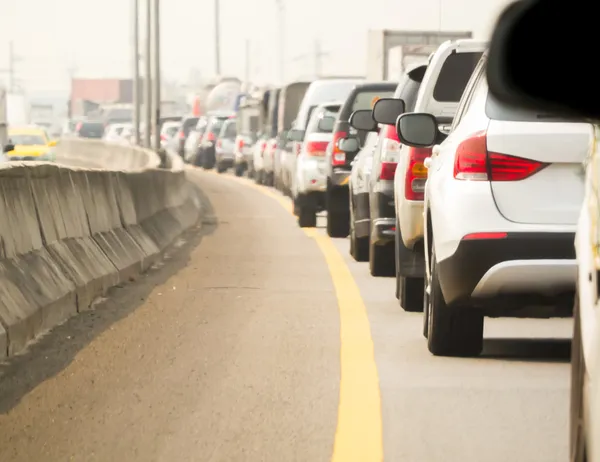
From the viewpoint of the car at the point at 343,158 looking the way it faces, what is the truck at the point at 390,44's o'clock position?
The truck is roughly at 12 o'clock from the car.

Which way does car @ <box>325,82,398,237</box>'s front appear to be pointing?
away from the camera

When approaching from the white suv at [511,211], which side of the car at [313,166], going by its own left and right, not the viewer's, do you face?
back

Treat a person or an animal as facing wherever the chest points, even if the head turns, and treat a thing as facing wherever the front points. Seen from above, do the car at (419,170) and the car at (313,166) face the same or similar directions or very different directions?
same or similar directions

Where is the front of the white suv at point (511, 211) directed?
away from the camera

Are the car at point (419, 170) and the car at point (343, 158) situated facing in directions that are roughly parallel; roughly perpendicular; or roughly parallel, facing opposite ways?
roughly parallel

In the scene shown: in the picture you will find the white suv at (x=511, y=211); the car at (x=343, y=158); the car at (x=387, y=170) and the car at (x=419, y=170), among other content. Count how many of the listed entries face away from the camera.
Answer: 4

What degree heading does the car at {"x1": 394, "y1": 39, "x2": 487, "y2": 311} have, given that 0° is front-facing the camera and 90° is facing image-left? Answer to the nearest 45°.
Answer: approximately 180°

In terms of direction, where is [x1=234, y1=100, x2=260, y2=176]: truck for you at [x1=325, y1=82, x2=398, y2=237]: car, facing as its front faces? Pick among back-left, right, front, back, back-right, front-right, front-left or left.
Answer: front

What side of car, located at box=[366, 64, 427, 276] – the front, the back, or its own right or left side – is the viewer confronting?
back

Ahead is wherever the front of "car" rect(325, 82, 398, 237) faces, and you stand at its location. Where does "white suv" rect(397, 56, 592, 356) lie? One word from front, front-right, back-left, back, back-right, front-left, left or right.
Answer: back

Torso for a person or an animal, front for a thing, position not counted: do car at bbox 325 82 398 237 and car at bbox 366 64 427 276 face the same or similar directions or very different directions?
same or similar directions

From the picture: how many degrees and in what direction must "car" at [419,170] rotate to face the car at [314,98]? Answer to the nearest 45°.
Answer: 0° — it already faces it

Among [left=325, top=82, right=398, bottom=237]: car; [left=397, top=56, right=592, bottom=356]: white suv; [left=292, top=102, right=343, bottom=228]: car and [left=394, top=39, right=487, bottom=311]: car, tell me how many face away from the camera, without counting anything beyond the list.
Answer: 4

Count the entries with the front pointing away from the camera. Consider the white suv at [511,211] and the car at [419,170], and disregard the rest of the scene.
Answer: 2

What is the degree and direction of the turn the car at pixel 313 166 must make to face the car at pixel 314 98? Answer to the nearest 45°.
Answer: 0° — it already faces it

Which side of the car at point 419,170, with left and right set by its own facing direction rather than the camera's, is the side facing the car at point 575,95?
back

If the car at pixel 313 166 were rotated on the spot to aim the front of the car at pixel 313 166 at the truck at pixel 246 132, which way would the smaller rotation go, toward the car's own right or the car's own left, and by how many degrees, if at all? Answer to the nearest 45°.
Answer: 0° — it already faces it

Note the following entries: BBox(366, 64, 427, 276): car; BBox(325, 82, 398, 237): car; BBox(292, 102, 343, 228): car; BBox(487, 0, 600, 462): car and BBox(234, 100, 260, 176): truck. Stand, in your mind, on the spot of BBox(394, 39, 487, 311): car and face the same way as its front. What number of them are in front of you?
4

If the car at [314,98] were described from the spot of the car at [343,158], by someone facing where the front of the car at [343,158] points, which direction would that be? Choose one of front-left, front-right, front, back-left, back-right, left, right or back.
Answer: front
